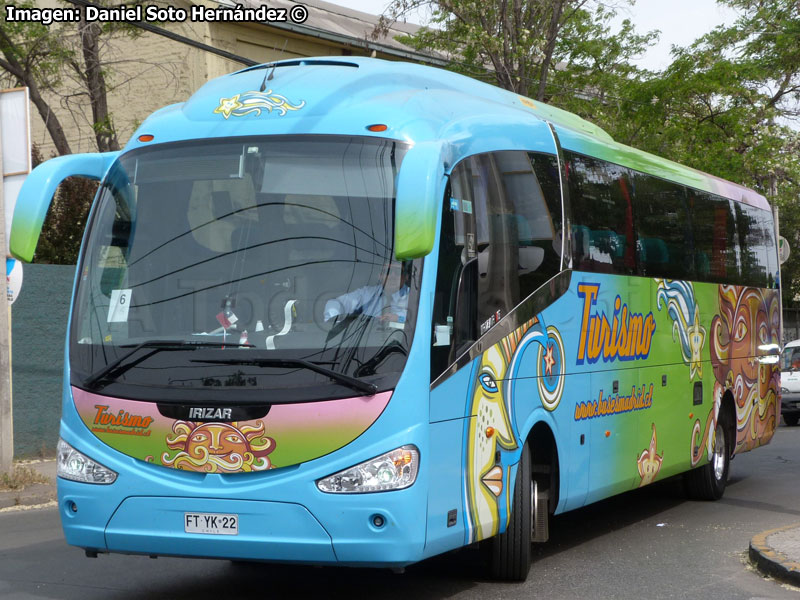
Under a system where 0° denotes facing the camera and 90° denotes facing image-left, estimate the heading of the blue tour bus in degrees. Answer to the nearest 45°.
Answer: approximately 45°

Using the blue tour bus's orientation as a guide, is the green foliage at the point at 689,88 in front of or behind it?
behind

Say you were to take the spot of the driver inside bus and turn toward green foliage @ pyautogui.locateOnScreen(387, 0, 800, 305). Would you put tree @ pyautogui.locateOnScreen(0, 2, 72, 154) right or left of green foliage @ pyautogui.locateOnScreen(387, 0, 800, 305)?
left

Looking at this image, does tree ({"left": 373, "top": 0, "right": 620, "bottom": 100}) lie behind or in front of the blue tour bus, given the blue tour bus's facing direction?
behind

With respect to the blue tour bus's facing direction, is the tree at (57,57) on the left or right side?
on its right

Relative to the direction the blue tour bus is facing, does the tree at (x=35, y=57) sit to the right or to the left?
on its right

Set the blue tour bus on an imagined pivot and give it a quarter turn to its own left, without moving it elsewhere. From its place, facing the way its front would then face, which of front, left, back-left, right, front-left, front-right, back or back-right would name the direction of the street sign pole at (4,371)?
back
